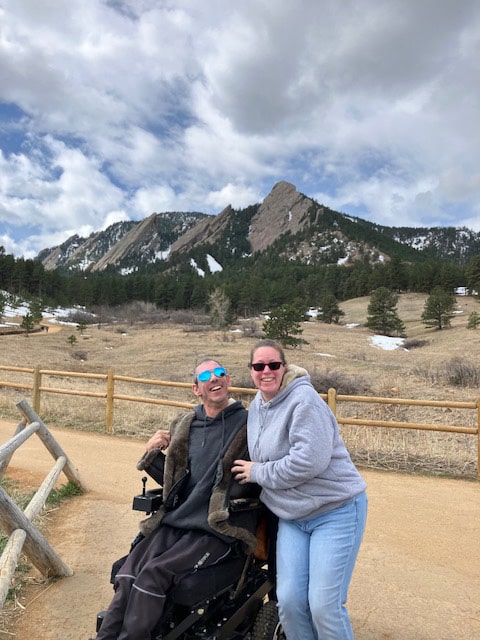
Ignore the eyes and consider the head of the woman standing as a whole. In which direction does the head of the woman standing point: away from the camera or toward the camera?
toward the camera

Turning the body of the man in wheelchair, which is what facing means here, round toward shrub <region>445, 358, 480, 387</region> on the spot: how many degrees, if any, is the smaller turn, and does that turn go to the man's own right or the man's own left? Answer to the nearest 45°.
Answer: approximately 180°

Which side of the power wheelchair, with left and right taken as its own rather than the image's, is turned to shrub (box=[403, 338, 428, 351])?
back

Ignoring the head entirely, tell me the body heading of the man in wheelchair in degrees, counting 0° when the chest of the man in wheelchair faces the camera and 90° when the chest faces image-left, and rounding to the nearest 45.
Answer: approximately 45°

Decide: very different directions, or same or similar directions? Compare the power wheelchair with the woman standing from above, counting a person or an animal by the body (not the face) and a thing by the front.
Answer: same or similar directions

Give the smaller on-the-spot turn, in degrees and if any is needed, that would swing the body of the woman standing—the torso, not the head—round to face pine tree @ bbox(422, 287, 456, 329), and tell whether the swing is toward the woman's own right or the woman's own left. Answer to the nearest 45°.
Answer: approximately 135° to the woman's own right

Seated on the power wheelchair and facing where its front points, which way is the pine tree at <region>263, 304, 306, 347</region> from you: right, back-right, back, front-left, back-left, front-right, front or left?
back-right

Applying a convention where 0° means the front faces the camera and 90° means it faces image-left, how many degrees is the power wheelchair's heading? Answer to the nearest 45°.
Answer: approximately 45°

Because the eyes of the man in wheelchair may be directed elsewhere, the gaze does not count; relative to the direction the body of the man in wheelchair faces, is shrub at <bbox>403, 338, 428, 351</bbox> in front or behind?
behind

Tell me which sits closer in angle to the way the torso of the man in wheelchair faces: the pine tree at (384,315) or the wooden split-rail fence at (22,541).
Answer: the wooden split-rail fence

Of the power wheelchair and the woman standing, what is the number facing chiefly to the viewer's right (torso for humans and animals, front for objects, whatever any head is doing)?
0

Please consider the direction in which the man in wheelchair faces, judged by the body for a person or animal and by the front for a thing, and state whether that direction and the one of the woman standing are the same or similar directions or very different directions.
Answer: same or similar directions
